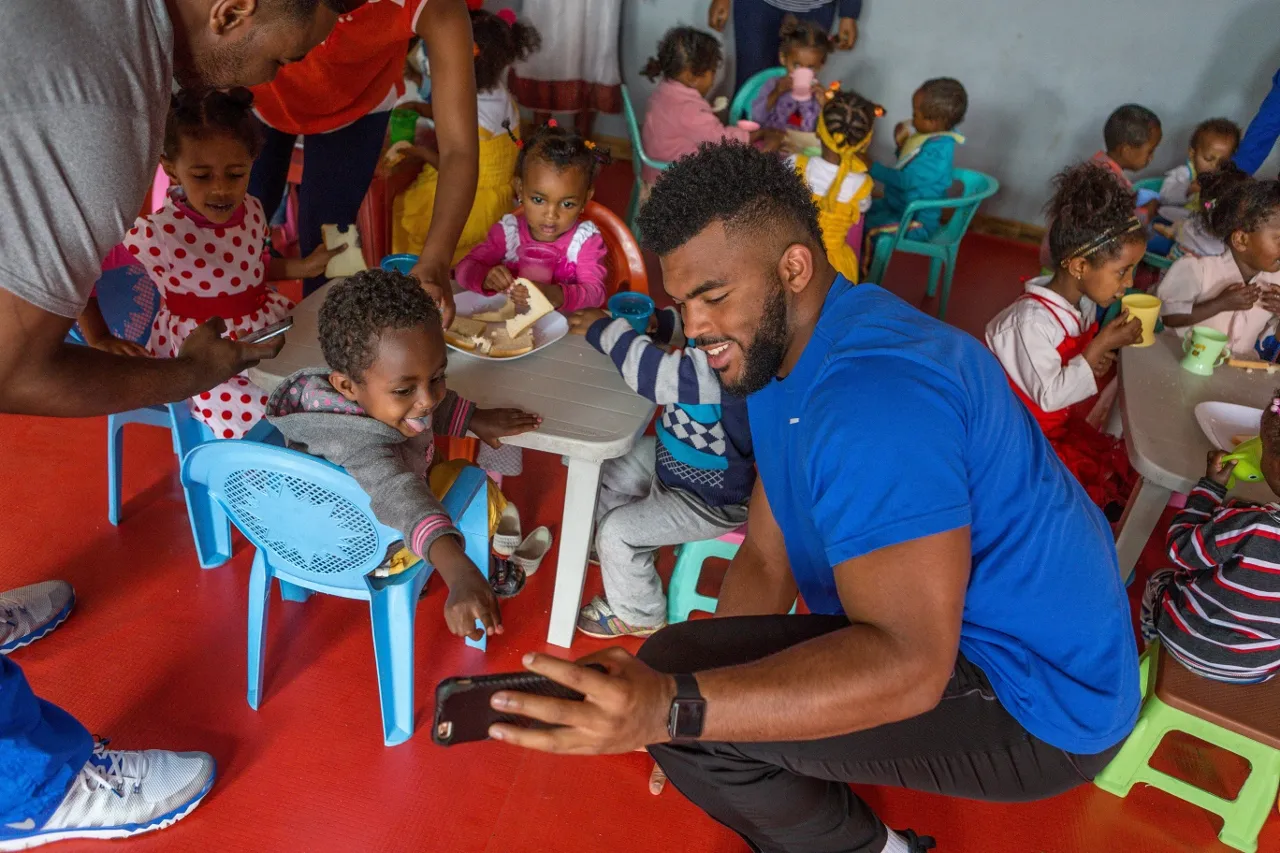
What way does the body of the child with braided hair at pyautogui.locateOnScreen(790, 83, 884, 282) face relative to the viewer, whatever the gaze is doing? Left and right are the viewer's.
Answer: facing away from the viewer

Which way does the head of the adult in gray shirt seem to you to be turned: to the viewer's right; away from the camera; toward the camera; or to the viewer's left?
to the viewer's right

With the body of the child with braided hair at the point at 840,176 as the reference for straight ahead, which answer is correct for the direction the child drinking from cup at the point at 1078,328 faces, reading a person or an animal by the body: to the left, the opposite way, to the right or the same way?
to the right

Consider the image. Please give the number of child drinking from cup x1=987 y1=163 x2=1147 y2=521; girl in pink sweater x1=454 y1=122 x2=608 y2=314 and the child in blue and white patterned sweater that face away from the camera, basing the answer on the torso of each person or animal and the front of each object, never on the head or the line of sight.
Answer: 0

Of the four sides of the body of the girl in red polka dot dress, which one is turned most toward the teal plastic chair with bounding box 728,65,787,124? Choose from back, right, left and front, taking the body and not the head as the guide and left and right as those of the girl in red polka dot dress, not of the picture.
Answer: left

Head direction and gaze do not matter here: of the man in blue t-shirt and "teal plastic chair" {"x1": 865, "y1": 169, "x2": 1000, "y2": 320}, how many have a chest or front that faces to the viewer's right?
0

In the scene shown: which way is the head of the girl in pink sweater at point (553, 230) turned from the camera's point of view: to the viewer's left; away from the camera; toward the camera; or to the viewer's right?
toward the camera

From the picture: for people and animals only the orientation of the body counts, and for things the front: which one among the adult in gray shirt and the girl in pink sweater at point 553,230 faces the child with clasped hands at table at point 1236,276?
the adult in gray shirt

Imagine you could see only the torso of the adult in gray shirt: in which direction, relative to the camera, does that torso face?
to the viewer's right

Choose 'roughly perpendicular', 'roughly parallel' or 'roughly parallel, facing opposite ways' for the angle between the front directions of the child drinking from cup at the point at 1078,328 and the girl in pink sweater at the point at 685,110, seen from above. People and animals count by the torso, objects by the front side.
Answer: roughly parallel

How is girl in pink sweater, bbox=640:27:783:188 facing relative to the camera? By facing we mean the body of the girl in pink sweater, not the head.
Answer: to the viewer's right

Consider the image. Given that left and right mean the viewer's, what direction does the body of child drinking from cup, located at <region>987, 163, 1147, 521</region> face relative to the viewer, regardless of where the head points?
facing to the right of the viewer

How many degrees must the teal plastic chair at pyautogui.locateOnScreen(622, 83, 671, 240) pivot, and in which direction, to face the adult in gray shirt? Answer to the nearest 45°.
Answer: approximately 90° to its right

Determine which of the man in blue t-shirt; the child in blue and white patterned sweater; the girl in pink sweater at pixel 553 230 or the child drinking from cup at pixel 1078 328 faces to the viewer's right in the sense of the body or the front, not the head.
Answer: the child drinking from cup

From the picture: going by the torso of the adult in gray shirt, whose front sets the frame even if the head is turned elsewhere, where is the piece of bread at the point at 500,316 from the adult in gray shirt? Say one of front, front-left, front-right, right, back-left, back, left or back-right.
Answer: front-left

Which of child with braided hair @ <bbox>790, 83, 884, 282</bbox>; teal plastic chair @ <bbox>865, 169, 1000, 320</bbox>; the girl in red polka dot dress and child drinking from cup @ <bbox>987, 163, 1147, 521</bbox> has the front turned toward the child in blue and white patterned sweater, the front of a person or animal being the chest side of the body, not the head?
the girl in red polka dot dress
